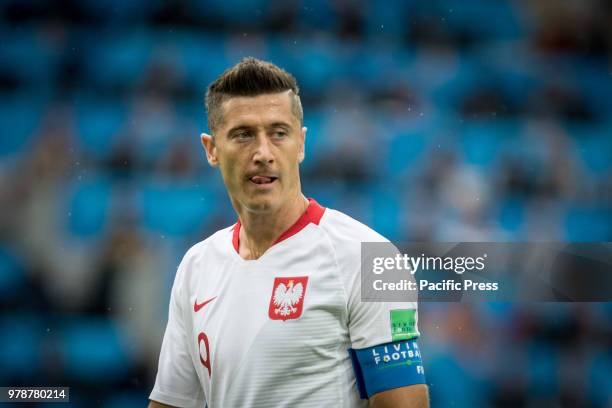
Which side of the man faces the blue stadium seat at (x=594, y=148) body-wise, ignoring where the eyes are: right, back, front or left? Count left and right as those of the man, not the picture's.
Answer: back

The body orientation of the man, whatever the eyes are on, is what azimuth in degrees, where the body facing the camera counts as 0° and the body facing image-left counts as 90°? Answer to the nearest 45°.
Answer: approximately 45°

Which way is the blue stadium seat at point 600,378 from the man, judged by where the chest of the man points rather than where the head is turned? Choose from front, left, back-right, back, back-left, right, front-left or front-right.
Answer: back

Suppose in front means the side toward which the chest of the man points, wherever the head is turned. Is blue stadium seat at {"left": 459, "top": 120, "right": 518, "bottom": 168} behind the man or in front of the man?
behind

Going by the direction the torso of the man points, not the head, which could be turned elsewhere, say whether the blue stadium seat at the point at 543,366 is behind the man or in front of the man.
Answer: behind

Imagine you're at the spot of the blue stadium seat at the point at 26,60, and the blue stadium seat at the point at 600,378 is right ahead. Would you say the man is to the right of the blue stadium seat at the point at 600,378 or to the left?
right

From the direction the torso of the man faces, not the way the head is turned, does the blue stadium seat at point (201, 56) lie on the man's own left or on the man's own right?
on the man's own right

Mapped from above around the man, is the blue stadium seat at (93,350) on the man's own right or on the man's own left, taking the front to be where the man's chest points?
on the man's own right

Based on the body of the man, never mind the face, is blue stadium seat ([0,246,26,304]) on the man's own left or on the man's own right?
on the man's own right

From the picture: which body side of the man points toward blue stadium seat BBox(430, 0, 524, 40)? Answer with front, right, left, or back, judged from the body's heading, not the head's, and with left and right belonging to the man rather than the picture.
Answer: back

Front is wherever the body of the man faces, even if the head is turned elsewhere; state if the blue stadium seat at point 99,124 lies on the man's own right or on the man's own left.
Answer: on the man's own right
